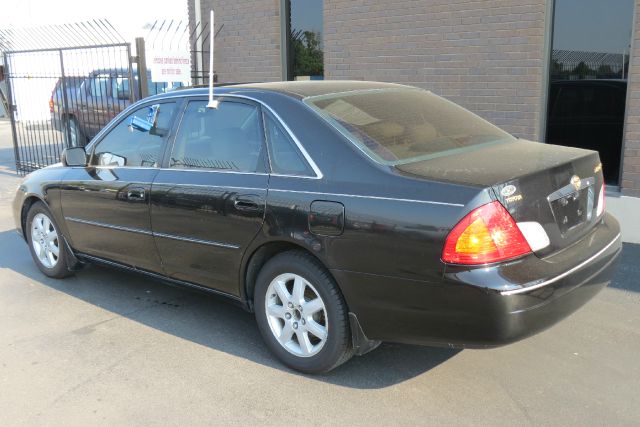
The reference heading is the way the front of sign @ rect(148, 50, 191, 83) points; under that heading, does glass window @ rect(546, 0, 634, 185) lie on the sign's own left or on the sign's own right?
on the sign's own left

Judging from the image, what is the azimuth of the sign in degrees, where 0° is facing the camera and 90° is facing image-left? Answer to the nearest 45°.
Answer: approximately 0°

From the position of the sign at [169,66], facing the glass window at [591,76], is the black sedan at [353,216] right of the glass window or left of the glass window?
right

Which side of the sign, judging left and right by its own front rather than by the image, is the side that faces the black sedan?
front

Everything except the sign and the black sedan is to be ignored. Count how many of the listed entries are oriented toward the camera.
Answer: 1

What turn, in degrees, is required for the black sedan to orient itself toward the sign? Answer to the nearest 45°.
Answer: approximately 45° to its right

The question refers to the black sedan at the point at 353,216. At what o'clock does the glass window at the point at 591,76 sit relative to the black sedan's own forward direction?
The glass window is roughly at 3 o'clock from the black sedan.

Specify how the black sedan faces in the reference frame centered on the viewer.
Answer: facing away from the viewer and to the left of the viewer
